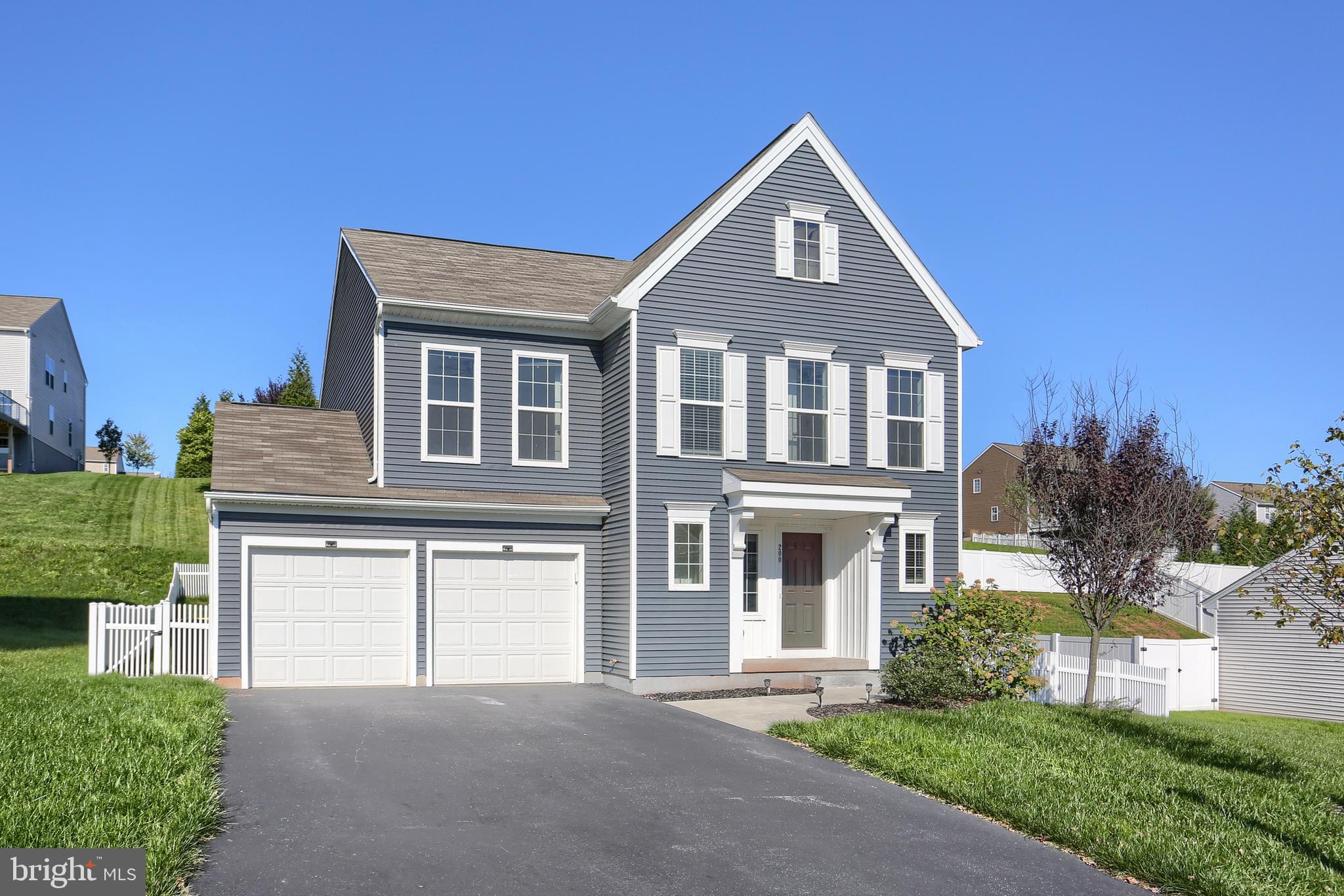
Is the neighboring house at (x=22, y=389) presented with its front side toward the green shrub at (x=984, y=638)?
no

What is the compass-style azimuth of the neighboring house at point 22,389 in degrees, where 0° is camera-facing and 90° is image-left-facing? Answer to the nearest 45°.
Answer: approximately 225°

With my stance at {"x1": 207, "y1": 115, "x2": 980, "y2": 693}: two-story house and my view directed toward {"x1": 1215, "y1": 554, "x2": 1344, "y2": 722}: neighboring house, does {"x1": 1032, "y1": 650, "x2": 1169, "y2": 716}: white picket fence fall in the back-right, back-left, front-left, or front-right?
front-right

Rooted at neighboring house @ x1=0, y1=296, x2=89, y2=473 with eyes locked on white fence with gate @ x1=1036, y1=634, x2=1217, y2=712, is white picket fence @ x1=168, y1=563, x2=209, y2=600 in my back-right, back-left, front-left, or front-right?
front-right

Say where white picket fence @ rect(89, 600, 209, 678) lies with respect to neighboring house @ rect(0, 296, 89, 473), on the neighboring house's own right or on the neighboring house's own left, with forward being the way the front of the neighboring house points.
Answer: on the neighboring house's own right

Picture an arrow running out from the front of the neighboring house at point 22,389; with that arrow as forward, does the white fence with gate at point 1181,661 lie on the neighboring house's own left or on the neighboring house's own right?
on the neighboring house's own right

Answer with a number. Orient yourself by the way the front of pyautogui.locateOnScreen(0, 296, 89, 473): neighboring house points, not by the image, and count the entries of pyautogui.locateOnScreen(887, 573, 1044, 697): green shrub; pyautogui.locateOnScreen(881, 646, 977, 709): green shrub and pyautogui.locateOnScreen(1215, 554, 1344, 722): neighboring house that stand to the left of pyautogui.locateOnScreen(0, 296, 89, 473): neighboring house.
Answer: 0

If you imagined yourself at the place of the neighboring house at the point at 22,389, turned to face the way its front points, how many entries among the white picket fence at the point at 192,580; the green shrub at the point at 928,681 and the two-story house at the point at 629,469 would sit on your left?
0
